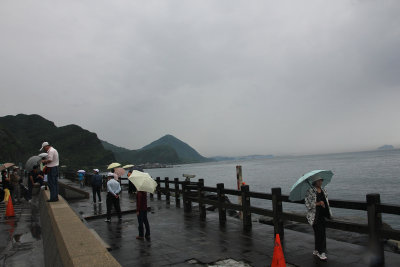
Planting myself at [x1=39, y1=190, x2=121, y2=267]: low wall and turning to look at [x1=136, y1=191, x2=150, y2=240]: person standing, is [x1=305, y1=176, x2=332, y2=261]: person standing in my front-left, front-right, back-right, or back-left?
front-right

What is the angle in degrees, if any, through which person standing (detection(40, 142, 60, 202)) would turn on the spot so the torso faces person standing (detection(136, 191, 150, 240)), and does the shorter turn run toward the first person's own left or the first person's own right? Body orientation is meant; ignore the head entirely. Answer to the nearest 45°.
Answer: approximately 135° to the first person's own left

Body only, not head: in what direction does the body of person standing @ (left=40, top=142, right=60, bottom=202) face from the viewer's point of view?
to the viewer's left

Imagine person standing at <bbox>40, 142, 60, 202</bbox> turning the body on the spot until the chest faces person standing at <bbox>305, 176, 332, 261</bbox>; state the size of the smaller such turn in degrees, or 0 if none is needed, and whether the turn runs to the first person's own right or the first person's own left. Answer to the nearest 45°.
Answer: approximately 135° to the first person's own left

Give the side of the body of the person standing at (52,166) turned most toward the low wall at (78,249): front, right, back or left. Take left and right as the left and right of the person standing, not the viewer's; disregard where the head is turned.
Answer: left
